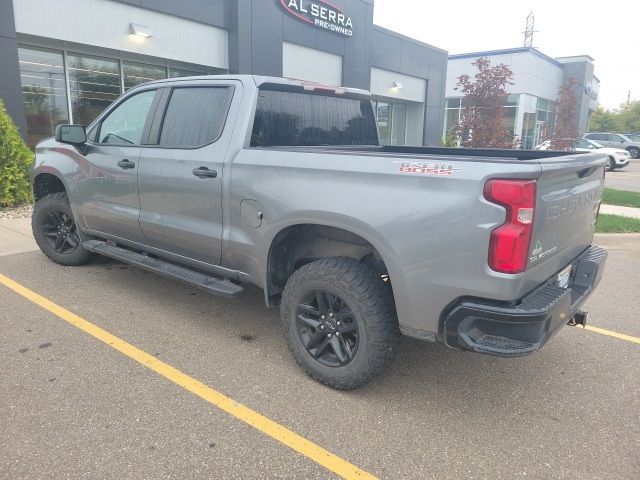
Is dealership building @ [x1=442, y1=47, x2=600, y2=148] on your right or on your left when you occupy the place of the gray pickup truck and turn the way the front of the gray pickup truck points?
on your right

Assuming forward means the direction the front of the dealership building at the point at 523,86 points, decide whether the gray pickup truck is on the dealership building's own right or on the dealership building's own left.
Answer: on the dealership building's own right

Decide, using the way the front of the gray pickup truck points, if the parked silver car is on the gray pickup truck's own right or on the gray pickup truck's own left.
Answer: on the gray pickup truck's own right

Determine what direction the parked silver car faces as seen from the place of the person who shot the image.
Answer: facing the viewer and to the right of the viewer

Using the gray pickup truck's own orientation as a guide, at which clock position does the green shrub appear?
The green shrub is roughly at 12 o'clock from the gray pickup truck.

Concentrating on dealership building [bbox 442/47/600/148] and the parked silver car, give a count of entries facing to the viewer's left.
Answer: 0

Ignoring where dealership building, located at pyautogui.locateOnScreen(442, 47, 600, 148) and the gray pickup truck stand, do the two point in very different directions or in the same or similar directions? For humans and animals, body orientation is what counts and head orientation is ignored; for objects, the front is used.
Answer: very different directions

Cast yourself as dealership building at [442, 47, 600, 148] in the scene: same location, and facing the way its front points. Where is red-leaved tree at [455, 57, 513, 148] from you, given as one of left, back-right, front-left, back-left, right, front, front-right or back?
front-right

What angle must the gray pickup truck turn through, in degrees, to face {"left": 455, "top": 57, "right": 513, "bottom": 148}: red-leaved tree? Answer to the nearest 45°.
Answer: approximately 90° to its right

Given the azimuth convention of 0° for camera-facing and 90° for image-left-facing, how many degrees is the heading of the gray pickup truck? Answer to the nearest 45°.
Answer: approximately 135°

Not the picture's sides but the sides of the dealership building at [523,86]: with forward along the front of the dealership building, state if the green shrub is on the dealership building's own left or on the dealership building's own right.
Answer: on the dealership building's own right
